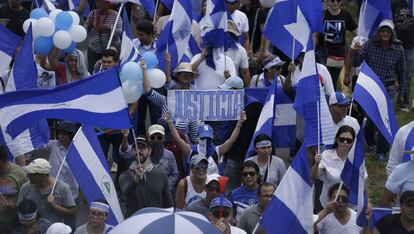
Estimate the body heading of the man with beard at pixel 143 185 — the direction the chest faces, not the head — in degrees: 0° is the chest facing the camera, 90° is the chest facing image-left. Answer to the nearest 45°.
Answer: approximately 0°

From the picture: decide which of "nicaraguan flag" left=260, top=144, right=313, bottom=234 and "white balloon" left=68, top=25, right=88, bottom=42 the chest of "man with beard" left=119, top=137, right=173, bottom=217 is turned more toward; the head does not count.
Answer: the nicaraguan flag

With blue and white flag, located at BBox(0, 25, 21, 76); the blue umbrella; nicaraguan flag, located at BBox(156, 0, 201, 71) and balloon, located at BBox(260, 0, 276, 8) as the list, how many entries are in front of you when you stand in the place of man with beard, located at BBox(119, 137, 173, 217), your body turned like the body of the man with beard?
1

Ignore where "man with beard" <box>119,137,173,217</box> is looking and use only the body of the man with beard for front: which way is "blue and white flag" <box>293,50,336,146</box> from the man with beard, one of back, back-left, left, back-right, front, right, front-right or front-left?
left

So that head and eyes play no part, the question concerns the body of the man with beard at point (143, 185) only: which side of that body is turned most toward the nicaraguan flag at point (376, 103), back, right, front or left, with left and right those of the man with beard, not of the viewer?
left

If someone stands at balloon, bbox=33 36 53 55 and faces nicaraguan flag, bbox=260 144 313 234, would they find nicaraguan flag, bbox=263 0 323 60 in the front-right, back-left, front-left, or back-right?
front-left

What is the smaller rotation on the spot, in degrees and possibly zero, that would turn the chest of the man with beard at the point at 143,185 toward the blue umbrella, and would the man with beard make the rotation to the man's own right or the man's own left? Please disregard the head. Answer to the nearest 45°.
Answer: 0° — they already face it
